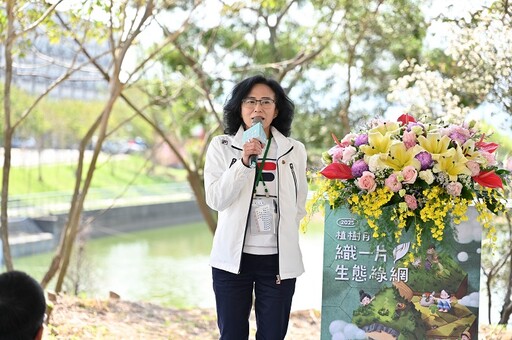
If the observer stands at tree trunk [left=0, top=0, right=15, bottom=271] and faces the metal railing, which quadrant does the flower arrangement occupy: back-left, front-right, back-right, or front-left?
back-right

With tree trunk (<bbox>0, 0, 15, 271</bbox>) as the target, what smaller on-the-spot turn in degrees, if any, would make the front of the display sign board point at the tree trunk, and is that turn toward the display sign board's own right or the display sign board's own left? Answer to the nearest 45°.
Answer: approximately 135° to the display sign board's own right

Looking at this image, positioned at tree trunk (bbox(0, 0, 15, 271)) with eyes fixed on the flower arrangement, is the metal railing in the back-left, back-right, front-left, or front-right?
back-left

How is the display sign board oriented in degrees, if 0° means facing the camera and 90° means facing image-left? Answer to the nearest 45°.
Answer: approximately 0°

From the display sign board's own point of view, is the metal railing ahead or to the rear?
to the rear
